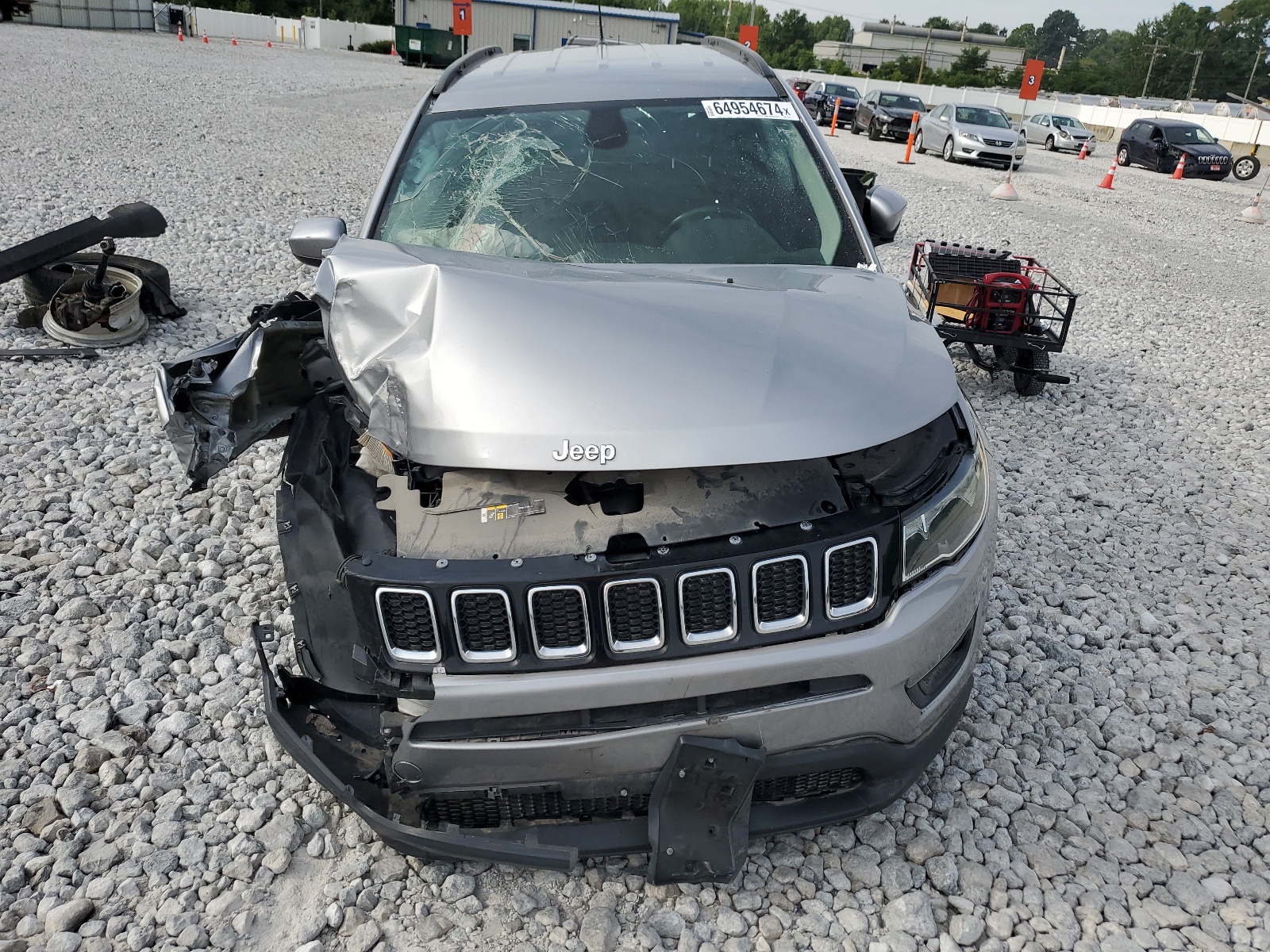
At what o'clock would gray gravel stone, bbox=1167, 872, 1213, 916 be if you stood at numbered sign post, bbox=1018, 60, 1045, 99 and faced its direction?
The gray gravel stone is roughly at 12 o'clock from the numbered sign post.

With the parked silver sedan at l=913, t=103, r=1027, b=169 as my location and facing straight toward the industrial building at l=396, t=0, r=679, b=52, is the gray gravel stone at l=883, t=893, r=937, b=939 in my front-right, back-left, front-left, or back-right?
back-left

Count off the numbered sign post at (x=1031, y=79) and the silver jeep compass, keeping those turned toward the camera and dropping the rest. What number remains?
2

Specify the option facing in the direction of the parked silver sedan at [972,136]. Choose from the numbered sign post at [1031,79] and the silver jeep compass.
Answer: the numbered sign post

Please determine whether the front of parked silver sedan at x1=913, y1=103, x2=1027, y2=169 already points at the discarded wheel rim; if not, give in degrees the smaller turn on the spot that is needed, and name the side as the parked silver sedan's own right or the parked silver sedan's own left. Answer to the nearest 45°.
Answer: approximately 45° to the parked silver sedan's own right

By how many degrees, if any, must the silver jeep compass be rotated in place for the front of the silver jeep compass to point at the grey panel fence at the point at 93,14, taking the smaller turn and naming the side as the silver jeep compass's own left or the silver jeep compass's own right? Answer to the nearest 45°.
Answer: approximately 135° to the silver jeep compass's own right

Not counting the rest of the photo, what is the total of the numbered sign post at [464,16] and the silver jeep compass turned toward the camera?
2

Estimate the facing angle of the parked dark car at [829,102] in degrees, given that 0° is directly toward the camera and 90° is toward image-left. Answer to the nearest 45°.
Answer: approximately 315°

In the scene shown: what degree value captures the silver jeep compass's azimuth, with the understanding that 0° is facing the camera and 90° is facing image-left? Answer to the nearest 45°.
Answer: approximately 0°

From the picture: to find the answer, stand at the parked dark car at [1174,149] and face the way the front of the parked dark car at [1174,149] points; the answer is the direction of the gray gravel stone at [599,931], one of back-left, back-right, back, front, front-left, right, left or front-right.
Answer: front-right

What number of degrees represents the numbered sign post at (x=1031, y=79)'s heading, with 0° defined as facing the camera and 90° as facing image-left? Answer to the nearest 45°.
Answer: approximately 0°
